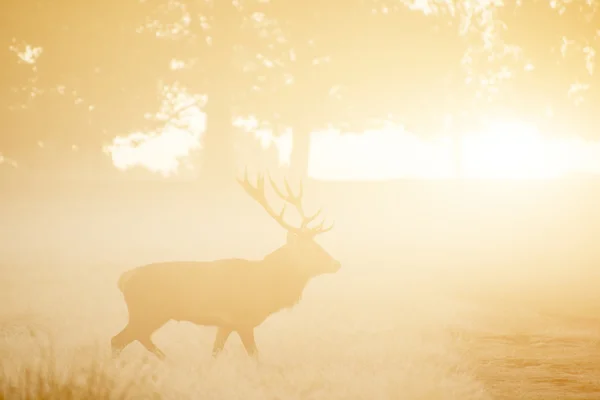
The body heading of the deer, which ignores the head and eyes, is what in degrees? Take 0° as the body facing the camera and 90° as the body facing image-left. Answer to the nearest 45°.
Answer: approximately 270°
